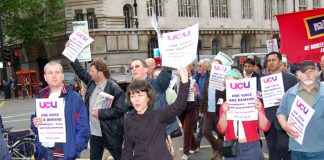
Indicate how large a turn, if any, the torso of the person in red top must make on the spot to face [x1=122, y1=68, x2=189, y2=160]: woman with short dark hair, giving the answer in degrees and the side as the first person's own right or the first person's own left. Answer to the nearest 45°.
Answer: approximately 45° to the first person's own right

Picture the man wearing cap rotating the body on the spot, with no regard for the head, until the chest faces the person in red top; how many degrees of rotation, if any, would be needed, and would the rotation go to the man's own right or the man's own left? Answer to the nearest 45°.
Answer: approximately 90° to the man's own right

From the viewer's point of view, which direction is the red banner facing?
toward the camera

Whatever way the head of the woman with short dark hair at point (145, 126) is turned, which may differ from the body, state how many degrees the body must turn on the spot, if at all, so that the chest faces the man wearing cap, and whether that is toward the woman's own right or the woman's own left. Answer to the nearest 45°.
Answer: approximately 135° to the woman's own left

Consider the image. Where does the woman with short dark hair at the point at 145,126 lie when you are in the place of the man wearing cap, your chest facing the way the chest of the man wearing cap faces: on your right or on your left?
on your right

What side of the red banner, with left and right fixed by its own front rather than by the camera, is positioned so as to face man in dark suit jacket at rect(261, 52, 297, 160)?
front

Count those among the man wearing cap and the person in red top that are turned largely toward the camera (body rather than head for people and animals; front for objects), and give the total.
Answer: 2

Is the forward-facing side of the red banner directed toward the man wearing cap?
yes

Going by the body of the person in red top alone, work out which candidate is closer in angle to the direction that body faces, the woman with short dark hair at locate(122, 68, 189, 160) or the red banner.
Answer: the woman with short dark hair

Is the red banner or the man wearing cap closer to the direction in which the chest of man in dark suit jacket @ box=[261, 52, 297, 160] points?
the man wearing cap

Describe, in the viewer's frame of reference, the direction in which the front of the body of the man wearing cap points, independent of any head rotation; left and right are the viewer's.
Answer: facing the viewer

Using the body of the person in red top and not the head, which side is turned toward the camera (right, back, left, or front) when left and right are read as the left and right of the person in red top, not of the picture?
front

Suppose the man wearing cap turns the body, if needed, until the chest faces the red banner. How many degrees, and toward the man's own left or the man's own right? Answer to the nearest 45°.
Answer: approximately 180°

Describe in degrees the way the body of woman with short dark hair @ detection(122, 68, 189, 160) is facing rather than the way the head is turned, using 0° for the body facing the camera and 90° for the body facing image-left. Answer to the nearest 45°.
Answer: approximately 45°
